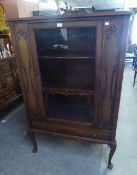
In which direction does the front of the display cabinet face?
toward the camera
